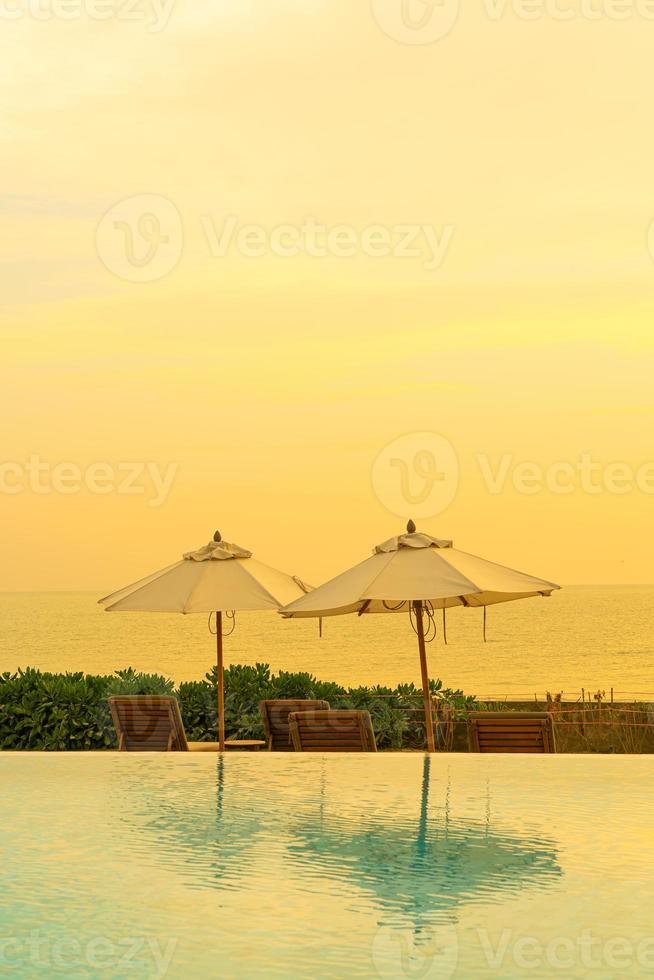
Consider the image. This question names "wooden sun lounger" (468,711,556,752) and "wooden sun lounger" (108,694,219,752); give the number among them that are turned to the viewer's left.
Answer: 0

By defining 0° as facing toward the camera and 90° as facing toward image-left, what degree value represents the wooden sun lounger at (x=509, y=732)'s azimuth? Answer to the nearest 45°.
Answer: approximately 180°

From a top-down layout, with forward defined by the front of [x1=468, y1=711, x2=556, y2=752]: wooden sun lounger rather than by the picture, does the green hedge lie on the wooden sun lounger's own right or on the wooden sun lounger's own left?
on the wooden sun lounger's own left

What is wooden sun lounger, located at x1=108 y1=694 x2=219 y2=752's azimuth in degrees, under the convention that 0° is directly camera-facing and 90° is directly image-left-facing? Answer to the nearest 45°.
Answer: approximately 225°

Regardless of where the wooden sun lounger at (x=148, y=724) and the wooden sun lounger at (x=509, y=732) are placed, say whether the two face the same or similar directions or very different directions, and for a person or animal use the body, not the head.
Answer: same or similar directions

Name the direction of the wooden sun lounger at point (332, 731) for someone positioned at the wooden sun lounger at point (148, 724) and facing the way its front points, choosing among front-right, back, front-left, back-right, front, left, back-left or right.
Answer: right

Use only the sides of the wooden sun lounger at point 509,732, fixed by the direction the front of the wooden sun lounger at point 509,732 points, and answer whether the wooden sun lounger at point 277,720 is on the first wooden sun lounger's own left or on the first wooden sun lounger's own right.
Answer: on the first wooden sun lounger's own left

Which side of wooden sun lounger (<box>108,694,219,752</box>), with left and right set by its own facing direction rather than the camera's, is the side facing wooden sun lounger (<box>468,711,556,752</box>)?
right
